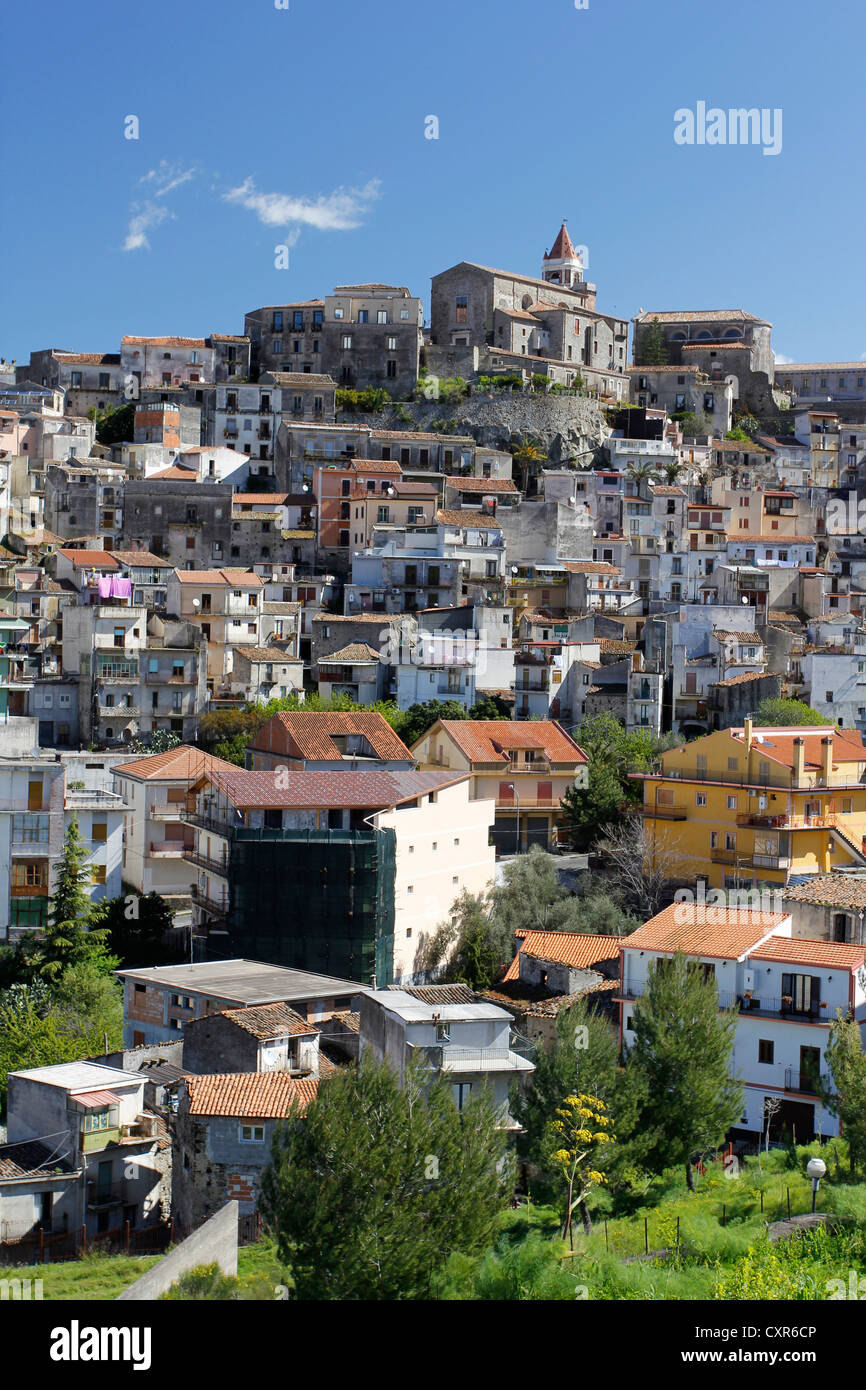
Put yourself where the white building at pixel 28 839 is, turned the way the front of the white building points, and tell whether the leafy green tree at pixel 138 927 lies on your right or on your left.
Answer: on your left

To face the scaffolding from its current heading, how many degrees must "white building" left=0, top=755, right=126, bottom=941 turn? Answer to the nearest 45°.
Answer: approximately 45° to its left

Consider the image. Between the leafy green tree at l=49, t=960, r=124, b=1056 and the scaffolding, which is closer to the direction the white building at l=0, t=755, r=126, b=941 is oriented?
the leafy green tree

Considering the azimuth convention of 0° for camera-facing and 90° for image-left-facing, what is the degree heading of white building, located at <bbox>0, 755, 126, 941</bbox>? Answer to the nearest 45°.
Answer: approximately 0°

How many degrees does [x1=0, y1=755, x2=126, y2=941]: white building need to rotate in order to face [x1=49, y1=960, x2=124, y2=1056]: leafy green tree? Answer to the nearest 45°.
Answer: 0° — it already faces it

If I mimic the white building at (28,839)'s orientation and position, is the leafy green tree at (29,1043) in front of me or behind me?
in front

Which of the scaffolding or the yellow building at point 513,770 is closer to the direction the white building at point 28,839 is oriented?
the scaffolding

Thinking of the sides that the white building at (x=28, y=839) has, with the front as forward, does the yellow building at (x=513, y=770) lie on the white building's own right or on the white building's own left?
on the white building's own left

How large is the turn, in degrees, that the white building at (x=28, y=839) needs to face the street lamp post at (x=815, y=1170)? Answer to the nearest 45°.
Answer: approximately 45° to its left

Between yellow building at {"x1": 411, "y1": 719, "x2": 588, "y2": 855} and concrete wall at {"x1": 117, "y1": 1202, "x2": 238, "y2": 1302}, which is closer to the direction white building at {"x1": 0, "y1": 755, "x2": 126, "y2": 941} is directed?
the concrete wall

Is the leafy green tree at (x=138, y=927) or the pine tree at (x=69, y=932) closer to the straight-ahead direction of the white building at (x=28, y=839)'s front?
the pine tree

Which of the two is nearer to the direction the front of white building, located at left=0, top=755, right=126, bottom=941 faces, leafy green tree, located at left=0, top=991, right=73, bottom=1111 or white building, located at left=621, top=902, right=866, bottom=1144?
the leafy green tree

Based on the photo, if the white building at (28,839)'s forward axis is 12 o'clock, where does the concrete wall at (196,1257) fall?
The concrete wall is roughly at 12 o'clock from the white building.

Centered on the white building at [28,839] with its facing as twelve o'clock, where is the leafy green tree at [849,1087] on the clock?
The leafy green tree is roughly at 11 o'clock from the white building.
